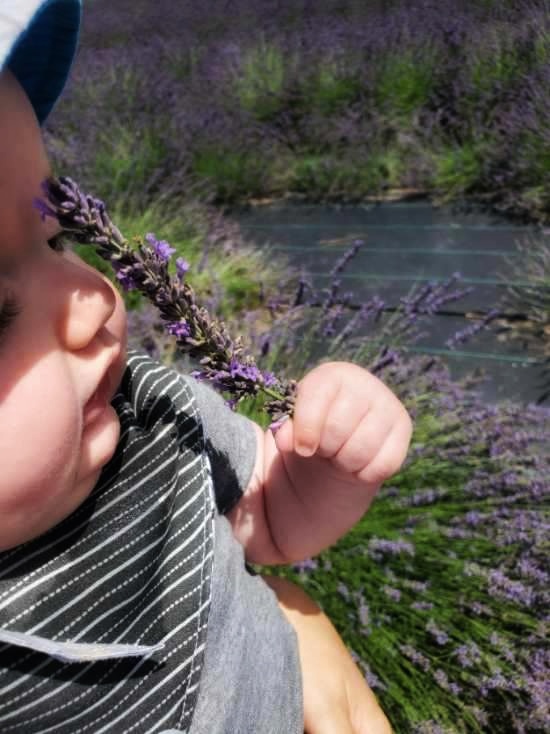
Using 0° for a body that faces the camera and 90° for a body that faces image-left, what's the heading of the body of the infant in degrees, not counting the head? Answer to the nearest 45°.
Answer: approximately 315°
